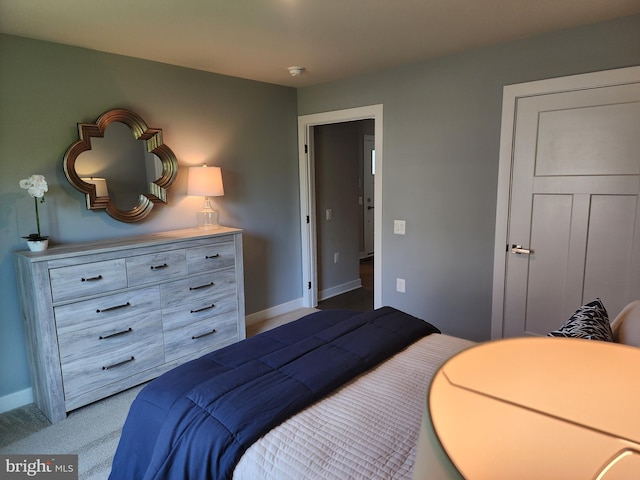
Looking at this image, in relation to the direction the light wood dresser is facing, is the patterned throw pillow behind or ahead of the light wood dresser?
ahead

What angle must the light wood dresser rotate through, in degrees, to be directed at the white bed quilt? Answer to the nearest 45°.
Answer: approximately 45° to its right

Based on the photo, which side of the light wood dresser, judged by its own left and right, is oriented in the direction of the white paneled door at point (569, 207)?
front

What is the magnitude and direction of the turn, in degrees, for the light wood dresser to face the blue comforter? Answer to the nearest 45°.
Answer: approximately 45° to its right

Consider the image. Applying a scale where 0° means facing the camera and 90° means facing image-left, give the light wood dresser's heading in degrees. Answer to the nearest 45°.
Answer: approximately 315°
